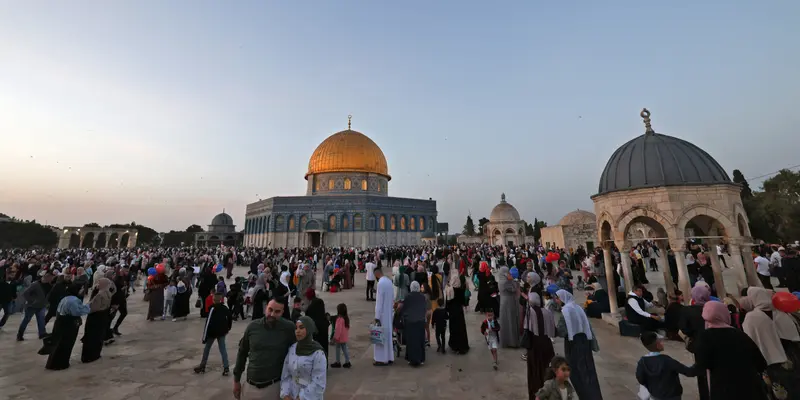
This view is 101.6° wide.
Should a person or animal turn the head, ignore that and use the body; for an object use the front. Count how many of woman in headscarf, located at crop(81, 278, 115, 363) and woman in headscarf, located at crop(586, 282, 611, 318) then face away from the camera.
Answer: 1

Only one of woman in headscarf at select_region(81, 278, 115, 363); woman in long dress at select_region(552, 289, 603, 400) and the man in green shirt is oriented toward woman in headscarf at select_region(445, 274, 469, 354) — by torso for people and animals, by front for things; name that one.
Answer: the woman in long dress

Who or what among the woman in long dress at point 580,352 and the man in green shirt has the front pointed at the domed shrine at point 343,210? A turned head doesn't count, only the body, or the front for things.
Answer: the woman in long dress

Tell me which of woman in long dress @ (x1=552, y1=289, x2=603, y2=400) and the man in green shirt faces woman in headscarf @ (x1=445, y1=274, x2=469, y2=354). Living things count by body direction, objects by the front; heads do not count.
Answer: the woman in long dress
